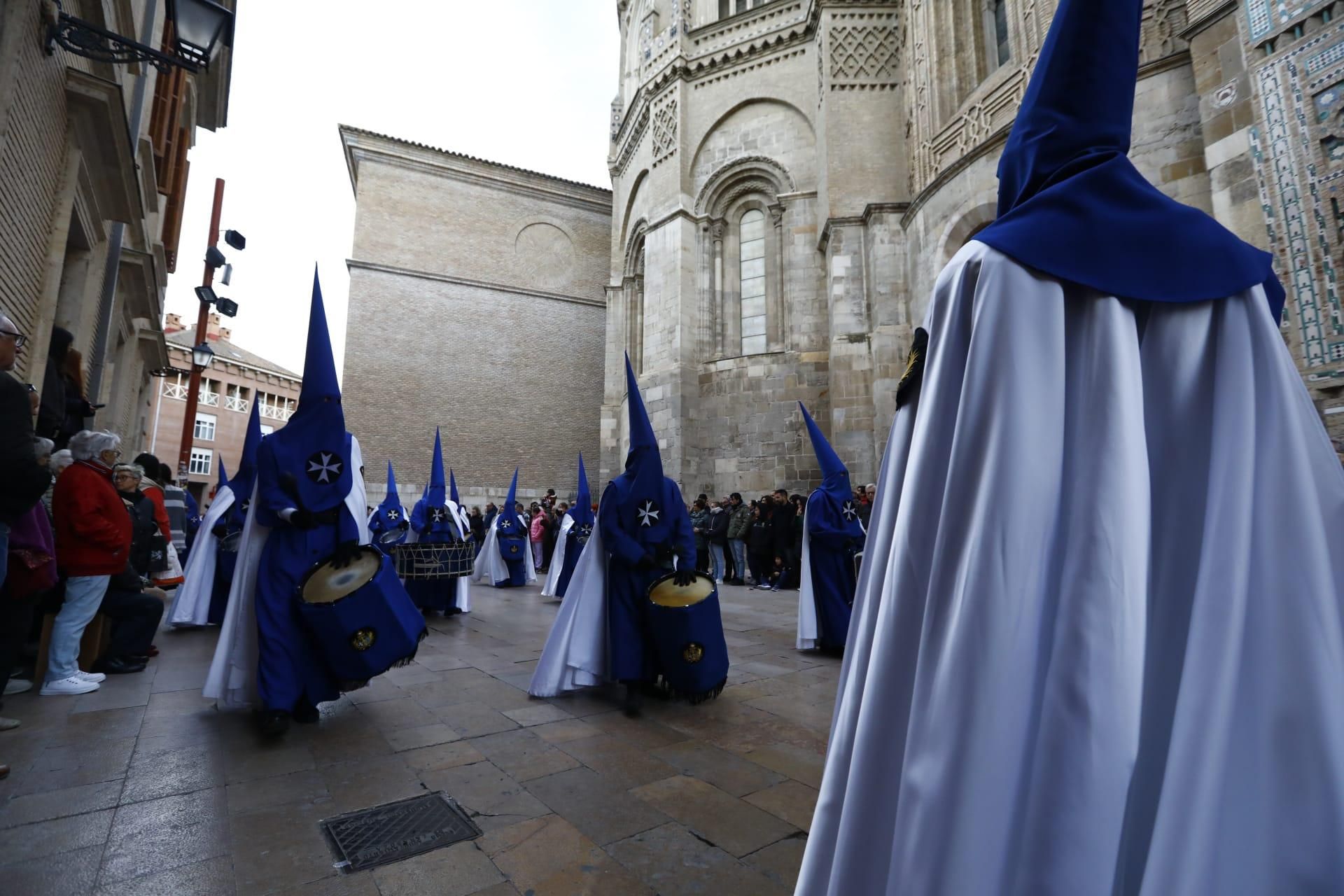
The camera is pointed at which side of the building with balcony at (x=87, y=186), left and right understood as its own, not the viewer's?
right

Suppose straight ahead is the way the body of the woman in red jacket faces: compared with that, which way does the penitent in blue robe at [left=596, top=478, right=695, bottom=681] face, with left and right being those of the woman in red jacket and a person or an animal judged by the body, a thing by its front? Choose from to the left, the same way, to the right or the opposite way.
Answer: to the right

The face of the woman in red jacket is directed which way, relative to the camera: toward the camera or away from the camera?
away from the camera

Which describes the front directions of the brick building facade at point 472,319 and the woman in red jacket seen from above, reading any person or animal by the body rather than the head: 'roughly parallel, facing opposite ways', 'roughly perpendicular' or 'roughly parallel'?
roughly perpendicular

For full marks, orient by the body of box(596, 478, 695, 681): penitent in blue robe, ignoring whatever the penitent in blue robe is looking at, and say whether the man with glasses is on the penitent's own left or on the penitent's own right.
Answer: on the penitent's own right

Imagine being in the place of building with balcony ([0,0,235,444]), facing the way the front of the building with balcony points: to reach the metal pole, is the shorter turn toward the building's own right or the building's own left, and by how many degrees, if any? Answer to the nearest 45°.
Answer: approximately 90° to the building's own left

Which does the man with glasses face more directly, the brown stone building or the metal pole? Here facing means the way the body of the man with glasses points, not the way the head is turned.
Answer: the brown stone building

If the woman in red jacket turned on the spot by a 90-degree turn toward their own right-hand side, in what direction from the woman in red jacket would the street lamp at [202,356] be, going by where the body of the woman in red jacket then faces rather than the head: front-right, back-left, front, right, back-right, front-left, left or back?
back

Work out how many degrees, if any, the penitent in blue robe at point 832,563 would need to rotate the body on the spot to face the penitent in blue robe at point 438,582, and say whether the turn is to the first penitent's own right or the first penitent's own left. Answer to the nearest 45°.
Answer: approximately 135° to the first penitent's own right

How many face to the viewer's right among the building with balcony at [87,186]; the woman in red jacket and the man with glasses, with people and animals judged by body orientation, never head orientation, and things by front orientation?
3

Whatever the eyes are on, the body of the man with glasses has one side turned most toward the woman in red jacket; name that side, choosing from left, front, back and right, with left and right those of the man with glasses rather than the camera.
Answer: left

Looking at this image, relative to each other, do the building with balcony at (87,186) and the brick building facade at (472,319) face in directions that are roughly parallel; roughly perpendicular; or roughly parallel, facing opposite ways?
roughly perpendicular

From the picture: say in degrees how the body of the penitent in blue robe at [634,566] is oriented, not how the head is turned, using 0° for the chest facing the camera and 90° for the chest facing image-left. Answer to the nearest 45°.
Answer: approximately 315°

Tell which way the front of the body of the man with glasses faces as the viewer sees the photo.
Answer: to the viewer's right

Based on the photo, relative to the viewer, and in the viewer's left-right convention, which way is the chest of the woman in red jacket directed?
facing to the right of the viewer
